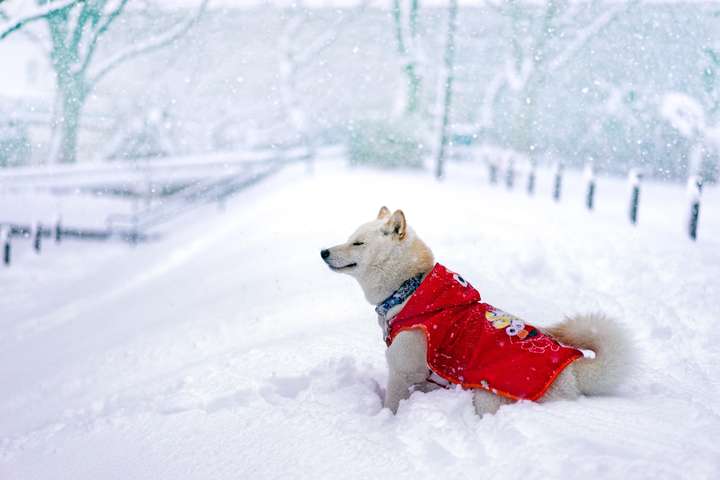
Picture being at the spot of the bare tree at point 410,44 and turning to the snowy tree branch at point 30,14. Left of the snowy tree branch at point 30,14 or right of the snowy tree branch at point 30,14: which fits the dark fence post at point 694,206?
left

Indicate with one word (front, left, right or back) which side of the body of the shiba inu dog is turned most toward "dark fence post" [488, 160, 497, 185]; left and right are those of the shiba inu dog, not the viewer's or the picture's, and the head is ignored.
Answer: right

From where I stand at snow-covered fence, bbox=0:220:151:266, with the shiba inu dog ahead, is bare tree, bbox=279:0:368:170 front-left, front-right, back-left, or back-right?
back-left

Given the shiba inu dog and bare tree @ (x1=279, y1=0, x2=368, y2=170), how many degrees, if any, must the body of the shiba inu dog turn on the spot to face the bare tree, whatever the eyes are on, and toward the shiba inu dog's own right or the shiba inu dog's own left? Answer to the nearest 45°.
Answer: approximately 90° to the shiba inu dog's own right

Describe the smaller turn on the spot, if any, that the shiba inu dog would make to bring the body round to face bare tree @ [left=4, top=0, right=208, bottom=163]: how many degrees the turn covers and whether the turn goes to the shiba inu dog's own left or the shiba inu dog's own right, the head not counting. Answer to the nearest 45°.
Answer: approximately 45° to the shiba inu dog's own right

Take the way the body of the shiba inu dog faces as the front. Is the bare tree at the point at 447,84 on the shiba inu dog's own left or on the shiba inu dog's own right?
on the shiba inu dog's own right

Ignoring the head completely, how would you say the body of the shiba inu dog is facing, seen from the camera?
to the viewer's left

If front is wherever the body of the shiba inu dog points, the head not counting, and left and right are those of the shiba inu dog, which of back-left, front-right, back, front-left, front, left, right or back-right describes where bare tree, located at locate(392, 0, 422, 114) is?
right
